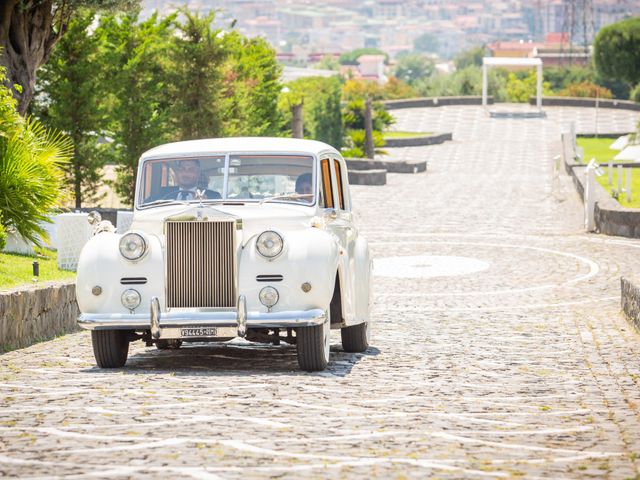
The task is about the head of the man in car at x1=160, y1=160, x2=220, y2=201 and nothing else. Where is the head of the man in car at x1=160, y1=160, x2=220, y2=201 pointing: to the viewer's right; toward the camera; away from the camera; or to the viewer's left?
toward the camera

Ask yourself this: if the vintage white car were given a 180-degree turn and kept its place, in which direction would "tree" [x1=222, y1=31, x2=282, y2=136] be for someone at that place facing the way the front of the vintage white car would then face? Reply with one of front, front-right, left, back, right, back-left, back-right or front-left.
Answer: front

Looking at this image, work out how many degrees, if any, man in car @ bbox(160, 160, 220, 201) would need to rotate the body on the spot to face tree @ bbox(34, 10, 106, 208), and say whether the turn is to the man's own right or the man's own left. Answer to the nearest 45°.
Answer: approximately 180°

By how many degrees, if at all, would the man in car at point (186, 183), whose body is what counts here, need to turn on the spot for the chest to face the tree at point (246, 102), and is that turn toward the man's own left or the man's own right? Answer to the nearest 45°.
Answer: approximately 180°

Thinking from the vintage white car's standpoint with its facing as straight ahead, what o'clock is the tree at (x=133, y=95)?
The tree is roughly at 6 o'clock from the vintage white car.

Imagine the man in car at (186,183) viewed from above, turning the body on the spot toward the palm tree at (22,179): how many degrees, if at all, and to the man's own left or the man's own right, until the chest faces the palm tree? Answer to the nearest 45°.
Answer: approximately 135° to the man's own right

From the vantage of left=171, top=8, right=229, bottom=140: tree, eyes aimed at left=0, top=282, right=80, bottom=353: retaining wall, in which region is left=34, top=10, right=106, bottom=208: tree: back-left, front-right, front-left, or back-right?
front-right

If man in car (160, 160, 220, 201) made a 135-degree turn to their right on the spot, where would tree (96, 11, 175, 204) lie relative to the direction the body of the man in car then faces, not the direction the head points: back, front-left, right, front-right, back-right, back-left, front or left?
front-right

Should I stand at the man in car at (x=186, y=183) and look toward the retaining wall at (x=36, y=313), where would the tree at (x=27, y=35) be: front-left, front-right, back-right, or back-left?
front-right

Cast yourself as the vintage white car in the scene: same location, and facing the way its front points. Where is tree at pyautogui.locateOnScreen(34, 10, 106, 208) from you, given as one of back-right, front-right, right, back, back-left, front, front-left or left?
back

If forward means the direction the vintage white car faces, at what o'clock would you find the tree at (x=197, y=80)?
The tree is roughly at 6 o'clock from the vintage white car.

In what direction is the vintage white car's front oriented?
toward the camera

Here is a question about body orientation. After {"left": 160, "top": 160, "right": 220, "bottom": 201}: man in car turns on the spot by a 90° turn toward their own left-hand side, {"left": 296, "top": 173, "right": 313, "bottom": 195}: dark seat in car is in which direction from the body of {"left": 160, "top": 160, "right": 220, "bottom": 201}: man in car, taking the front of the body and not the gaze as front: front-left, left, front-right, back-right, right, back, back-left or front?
front

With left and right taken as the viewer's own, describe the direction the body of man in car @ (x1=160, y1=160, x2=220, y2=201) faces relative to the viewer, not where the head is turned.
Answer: facing the viewer
